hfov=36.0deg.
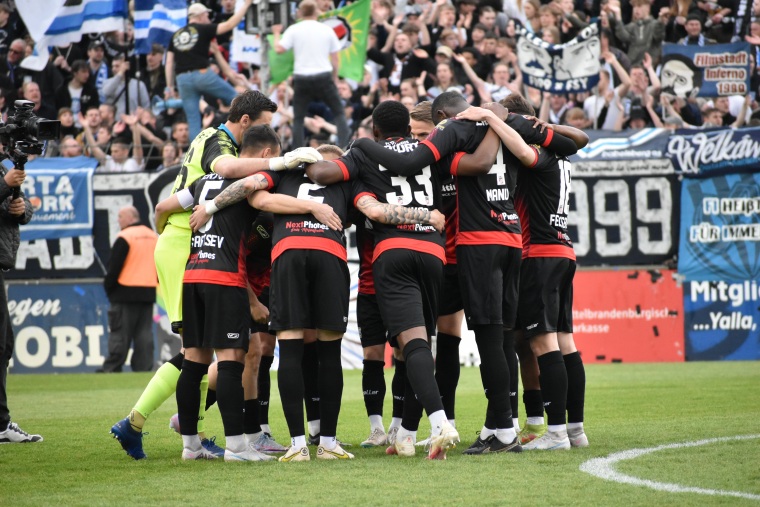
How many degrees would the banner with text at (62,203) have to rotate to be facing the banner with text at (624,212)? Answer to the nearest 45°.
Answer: approximately 90° to its left

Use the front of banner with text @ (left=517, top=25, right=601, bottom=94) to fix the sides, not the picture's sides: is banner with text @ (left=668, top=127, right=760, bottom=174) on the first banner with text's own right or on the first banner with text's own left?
on the first banner with text's own left

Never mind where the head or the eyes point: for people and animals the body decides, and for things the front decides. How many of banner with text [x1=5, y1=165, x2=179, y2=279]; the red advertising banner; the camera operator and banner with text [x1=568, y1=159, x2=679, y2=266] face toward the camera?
3

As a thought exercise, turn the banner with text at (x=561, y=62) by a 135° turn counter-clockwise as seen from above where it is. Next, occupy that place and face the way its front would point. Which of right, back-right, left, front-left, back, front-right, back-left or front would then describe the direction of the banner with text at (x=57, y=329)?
back-left

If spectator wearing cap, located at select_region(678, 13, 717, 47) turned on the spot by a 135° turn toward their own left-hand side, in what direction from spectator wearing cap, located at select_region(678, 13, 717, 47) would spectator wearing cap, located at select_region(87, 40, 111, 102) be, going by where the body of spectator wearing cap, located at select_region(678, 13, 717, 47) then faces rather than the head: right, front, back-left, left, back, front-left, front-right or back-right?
back-left

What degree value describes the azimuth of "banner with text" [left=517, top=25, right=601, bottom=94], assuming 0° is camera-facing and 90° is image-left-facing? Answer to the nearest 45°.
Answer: approximately 0°

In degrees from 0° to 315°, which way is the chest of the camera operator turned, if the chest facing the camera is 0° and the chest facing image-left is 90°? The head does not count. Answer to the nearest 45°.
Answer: approximately 270°
